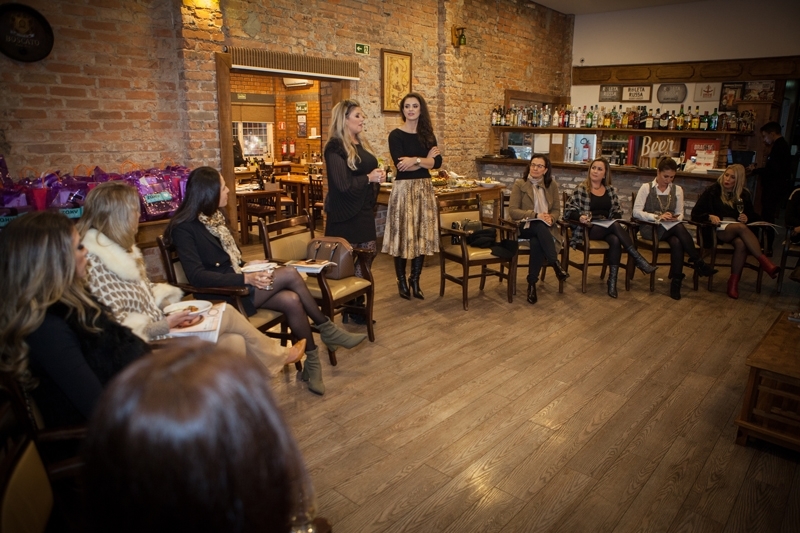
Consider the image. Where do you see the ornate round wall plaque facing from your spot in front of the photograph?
facing the viewer and to the right of the viewer

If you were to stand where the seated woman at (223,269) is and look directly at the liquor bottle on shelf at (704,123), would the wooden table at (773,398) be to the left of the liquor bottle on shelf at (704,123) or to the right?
right

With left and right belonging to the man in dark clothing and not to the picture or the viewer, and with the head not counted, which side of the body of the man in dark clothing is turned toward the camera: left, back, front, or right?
left

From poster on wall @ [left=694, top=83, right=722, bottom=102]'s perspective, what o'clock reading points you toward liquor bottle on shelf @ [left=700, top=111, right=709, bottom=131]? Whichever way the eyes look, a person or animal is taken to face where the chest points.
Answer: The liquor bottle on shelf is roughly at 12 o'clock from the poster on wall.

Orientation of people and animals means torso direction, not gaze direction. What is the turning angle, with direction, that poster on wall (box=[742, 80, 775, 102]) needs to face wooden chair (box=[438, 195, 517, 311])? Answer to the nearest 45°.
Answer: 0° — it already faces it

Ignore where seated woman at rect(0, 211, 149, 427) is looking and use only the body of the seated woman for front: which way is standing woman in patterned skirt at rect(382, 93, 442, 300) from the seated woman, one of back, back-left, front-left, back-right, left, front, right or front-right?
front-left

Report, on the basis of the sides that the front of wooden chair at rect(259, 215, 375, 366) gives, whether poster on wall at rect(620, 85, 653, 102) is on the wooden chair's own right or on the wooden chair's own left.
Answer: on the wooden chair's own left

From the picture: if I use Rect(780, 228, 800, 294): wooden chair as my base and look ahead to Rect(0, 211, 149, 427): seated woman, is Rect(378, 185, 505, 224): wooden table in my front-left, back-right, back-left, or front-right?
front-right

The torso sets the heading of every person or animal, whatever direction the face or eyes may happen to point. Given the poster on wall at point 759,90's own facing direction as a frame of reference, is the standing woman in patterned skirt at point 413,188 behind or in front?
in front

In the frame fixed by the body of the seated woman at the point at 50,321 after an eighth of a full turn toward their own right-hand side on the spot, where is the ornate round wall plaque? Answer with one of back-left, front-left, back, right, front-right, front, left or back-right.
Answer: back-left

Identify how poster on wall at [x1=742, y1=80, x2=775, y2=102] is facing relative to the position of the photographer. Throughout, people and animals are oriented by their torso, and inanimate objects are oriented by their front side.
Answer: facing the viewer

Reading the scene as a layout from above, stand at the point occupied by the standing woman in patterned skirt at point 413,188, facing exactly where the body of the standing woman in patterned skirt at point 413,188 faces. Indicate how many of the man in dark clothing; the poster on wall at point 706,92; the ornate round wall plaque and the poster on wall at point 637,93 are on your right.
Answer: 1

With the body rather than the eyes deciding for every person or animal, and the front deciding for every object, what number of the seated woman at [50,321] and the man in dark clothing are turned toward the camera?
0

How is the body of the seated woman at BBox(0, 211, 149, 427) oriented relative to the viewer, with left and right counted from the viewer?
facing to the right of the viewer

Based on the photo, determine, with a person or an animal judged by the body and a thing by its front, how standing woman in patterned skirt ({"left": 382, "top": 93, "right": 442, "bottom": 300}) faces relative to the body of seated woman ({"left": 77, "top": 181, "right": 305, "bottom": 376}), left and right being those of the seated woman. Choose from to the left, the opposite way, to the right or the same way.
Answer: to the right

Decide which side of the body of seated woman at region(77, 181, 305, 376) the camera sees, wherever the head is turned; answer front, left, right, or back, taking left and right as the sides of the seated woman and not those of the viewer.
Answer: right
